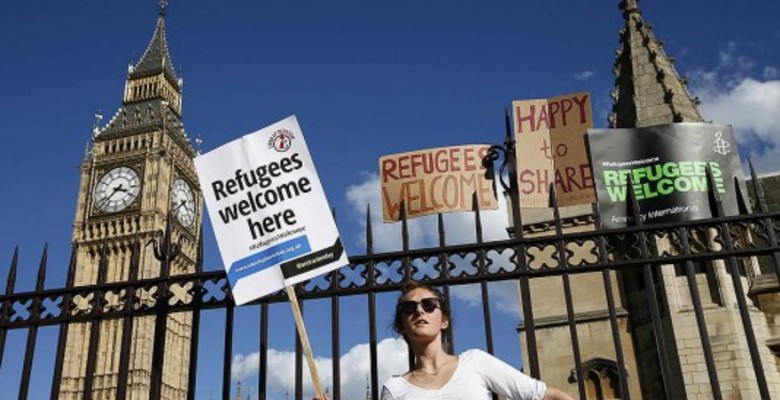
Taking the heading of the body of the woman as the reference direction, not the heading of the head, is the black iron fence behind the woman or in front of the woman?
behind

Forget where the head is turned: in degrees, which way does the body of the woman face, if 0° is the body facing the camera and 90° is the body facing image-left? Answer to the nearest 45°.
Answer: approximately 0°

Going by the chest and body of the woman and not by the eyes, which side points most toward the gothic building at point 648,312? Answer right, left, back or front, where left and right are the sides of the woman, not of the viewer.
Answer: back

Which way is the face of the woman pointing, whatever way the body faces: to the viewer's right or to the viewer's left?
to the viewer's left
